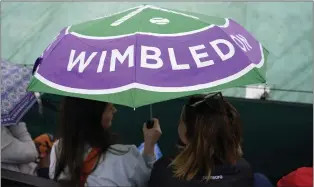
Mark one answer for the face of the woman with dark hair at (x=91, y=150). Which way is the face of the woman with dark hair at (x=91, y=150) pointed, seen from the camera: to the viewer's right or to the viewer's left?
to the viewer's right

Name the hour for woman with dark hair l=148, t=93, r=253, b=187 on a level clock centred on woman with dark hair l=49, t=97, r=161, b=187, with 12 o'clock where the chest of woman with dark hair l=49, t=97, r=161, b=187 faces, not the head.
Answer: woman with dark hair l=148, t=93, r=253, b=187 is roughly at 2 o'clock from woman with dark hair l=49, t=97, r=161, b=187.

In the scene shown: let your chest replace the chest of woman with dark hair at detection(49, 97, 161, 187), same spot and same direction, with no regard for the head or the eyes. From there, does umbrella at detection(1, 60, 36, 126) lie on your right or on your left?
on your left

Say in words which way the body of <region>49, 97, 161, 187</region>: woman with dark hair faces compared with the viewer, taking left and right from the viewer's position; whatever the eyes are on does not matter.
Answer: facing away from the viewer and to the right of the viewer
